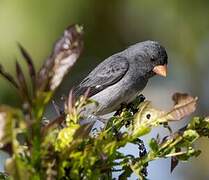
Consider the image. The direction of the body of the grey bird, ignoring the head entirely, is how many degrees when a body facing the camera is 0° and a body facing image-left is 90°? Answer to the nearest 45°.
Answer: approximately 270°
